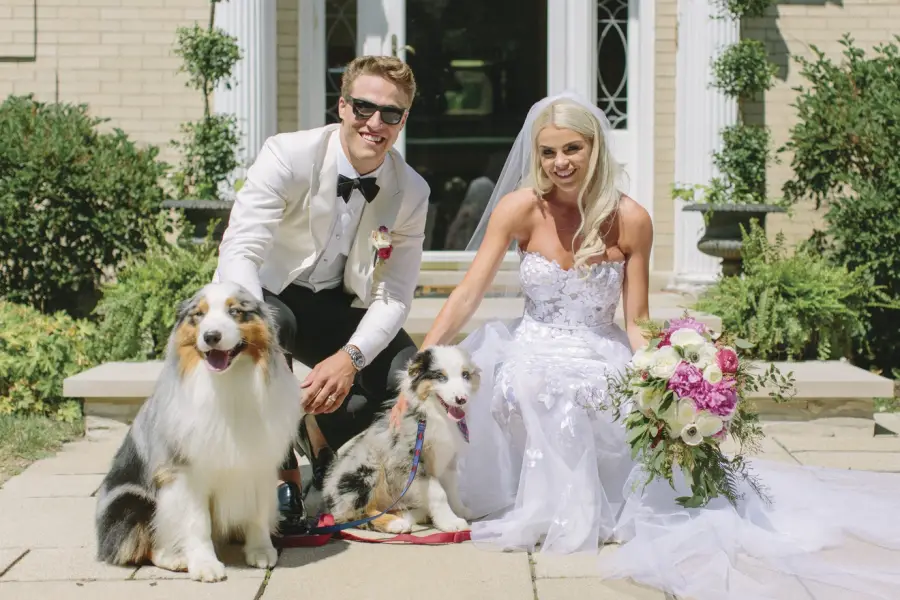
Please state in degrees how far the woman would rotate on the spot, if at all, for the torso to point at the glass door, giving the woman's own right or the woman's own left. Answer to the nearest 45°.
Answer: approximately 180°

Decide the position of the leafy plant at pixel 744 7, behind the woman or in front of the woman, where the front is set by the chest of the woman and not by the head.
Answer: behind

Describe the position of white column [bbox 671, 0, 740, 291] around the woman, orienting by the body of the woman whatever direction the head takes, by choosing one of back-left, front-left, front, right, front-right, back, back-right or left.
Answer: back

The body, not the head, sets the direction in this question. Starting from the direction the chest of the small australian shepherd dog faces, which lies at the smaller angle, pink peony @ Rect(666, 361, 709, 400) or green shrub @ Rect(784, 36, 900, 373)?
the pink peony

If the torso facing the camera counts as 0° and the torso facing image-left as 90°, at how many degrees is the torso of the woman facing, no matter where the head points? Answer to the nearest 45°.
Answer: approximately 0°

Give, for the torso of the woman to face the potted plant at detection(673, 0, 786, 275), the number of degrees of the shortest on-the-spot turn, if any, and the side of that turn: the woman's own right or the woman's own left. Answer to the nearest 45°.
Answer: approximately 180°

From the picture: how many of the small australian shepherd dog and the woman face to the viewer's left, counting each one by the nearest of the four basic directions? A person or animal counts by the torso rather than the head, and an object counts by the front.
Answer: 0

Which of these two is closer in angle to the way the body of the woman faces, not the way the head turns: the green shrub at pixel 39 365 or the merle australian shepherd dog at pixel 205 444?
the merle australian shepherd dog

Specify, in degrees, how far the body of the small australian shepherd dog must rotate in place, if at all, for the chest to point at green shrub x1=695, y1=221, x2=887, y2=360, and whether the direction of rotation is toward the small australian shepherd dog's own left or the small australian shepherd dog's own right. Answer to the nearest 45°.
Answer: approximately 90° to the small australian shepherd dog's own left

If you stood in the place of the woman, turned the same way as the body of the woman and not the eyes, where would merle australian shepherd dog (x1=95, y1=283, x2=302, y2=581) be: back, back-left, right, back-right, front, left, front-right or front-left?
front-right

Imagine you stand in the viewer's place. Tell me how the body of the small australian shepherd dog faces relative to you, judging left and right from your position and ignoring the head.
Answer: facing the viewer and to the right of the viewer
